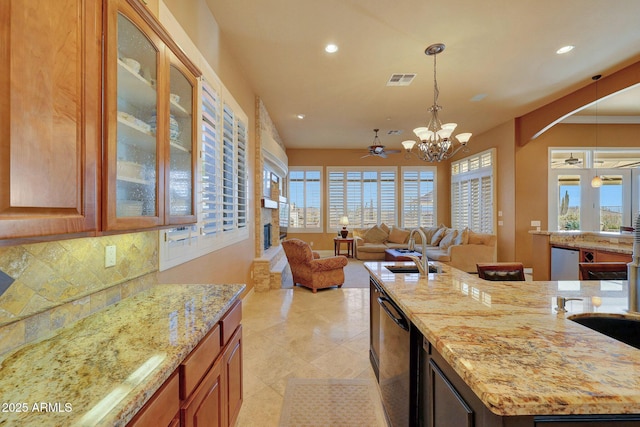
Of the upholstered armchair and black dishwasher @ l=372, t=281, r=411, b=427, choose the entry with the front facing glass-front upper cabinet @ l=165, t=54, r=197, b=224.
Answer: the black dishwasher

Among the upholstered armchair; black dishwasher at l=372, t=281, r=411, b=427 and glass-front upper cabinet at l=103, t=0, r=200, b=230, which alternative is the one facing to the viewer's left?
the black dishwasher

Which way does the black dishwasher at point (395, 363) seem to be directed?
to the viewer's left

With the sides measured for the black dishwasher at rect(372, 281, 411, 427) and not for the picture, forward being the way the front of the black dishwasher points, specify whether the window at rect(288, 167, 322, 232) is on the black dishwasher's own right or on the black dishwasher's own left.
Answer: on the black dishwasher's own right

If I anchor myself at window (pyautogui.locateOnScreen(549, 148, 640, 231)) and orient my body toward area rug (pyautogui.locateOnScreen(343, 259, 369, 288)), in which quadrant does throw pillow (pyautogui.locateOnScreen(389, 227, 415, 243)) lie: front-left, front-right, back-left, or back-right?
front-right

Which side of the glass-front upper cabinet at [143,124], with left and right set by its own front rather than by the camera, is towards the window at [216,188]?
left

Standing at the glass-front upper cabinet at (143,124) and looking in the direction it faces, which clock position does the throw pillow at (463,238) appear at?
The throw pillow is roughly at 10 o'clock from the glass-front upper cabinet.

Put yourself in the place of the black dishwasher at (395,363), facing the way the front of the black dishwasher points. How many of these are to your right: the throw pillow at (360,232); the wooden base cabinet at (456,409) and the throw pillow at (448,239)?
2

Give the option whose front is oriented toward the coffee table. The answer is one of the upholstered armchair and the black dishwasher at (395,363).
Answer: the upholstered armchair

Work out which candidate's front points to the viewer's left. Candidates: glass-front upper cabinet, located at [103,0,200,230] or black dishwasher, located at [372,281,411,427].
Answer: the black dishwasher

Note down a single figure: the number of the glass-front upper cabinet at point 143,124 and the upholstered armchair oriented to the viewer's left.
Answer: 0

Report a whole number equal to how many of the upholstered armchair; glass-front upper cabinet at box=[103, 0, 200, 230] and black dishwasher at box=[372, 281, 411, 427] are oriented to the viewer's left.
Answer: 1

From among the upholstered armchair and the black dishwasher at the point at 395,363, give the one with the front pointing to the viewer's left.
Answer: the black dishwasher

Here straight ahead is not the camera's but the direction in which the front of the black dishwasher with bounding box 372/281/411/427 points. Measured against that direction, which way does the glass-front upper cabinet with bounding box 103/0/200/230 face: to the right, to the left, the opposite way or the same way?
the opposite way
